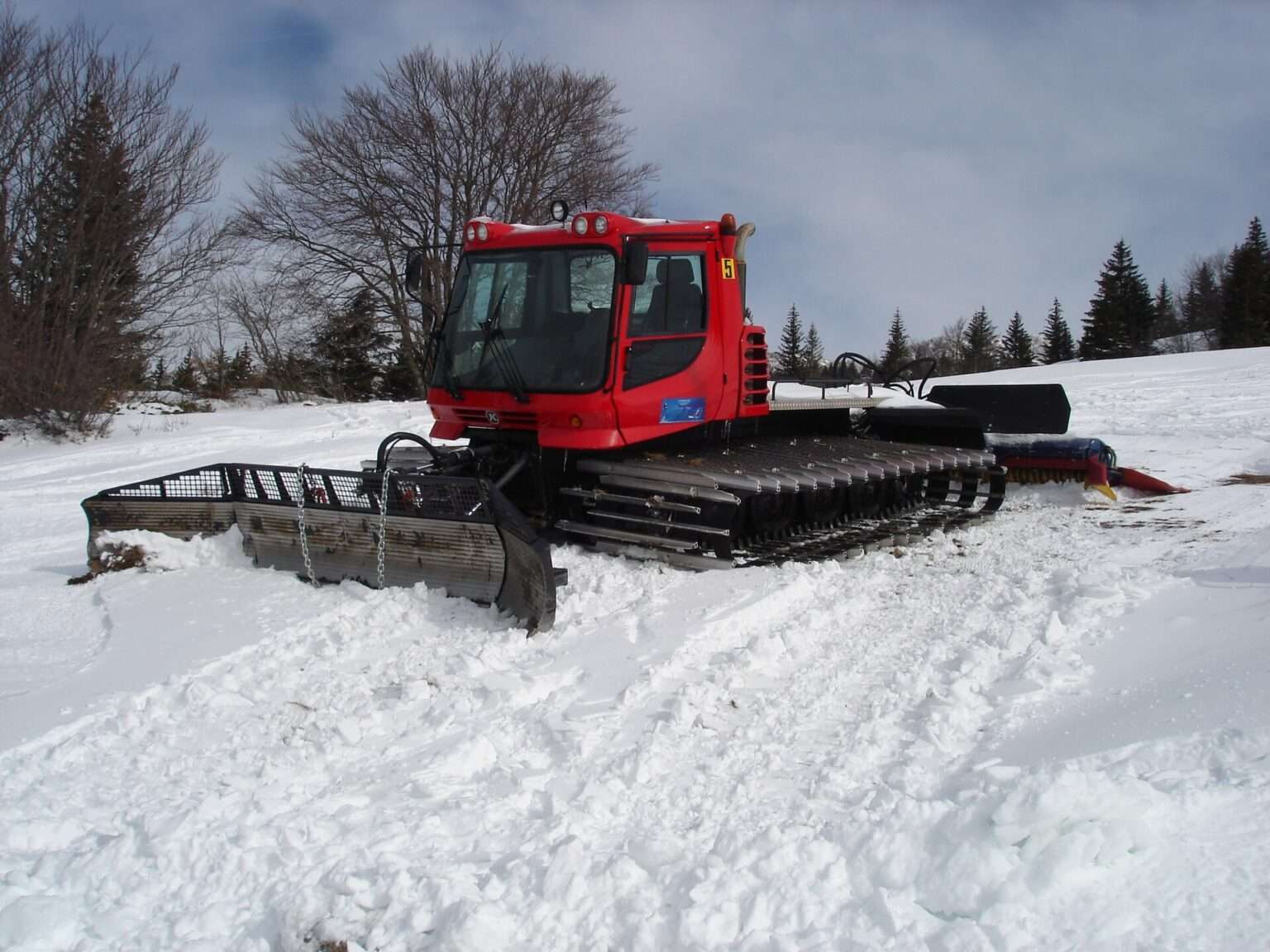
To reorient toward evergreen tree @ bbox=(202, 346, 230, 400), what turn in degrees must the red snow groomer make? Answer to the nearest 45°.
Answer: approximately 90° to its right

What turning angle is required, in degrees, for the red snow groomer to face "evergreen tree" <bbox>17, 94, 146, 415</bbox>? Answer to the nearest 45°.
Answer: approximately 90° to its right

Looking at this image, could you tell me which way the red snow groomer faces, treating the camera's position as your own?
facing the viewer and to the left of the viewer

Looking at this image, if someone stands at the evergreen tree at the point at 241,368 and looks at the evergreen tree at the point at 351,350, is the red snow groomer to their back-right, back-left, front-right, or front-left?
front-right

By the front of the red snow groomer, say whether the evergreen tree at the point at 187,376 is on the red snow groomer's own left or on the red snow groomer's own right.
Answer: on the red snow groomer's own right

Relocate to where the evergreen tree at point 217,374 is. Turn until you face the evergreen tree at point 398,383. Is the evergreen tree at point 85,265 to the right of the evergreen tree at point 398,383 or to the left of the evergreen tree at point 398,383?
right

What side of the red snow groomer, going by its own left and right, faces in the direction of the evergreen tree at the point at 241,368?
right

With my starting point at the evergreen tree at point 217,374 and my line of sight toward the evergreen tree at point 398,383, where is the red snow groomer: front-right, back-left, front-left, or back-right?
front-right

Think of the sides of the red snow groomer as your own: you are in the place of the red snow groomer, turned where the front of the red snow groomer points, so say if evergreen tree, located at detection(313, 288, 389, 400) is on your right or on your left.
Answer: on your right
